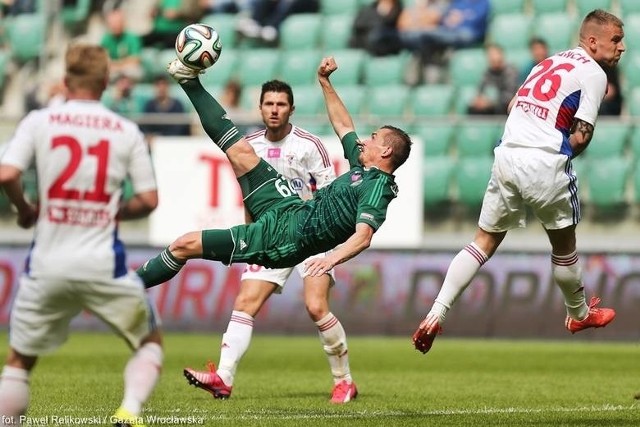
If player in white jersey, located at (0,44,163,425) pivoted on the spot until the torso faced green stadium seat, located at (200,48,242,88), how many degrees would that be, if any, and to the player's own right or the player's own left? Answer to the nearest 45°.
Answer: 0° — they already face it

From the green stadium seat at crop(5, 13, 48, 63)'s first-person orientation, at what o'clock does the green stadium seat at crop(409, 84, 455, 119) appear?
the green stadium seat at crop(409, 84, 455, 119) is roughly at 10 o'clock from the green stadium seat at crop(5, 13, 48, 63).

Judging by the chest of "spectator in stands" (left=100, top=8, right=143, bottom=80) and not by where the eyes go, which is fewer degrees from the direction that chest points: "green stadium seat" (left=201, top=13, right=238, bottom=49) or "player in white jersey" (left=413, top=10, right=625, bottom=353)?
the player in white jersey

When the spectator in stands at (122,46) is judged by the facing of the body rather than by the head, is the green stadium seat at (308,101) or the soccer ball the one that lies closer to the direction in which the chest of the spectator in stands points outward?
the soccer ball

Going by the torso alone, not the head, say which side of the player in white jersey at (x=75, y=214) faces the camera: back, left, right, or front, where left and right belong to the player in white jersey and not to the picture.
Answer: back

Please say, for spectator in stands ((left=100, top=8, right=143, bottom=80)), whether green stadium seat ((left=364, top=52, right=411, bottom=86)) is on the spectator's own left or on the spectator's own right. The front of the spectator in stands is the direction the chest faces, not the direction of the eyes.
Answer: on the spectator's own left

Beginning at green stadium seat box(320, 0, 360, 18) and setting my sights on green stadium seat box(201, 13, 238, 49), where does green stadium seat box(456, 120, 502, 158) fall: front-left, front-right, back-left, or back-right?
back-left

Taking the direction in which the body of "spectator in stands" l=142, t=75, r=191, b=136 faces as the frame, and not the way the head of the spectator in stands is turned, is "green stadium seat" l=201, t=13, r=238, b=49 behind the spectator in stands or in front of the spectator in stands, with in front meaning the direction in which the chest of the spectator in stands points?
behind

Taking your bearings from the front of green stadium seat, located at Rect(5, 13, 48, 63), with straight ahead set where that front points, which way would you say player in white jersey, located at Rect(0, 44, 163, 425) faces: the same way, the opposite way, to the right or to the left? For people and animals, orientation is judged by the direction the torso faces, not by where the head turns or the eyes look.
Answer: the opposite way

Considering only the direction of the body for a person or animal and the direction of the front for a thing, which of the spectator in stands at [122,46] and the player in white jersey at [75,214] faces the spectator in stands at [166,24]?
the player in white jersey
